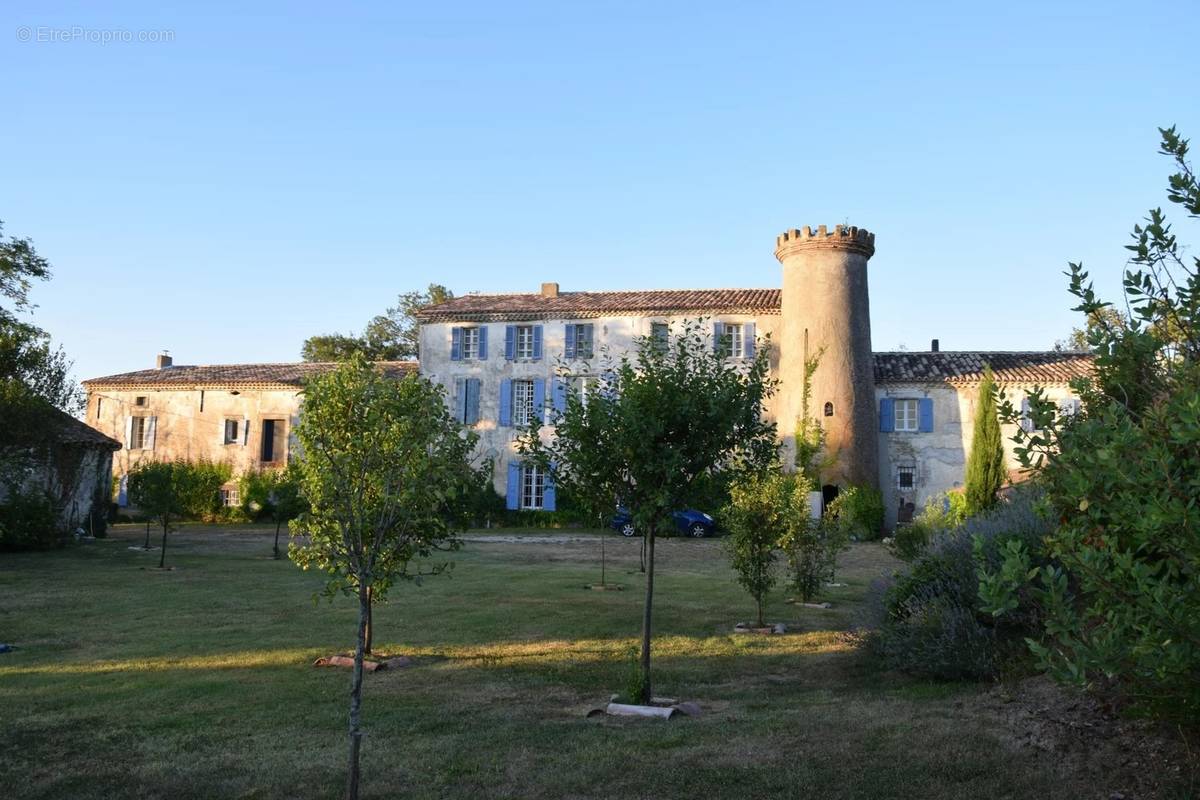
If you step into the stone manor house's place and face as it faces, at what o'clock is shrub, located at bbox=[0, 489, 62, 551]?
The shrub is roughly at 2 o'clock from the stone manor house.

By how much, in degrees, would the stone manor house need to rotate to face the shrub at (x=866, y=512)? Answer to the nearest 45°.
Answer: approximately 45° to its left

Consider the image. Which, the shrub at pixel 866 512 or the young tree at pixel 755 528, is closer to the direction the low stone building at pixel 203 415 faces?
the young tree

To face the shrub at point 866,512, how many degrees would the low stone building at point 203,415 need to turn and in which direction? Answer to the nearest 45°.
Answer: approximately 45° to its left

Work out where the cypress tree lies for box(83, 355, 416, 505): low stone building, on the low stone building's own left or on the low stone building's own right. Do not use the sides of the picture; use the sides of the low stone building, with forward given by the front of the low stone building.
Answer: on the low stone building's own left

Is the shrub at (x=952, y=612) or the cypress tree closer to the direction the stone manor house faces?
the shrub

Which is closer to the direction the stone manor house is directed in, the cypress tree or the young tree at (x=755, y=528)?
the young tree

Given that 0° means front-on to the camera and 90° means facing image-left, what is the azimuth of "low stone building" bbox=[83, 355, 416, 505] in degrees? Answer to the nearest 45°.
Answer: approximately 0°

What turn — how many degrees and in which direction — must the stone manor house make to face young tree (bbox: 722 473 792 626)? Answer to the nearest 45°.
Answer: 0° — it already faces it
